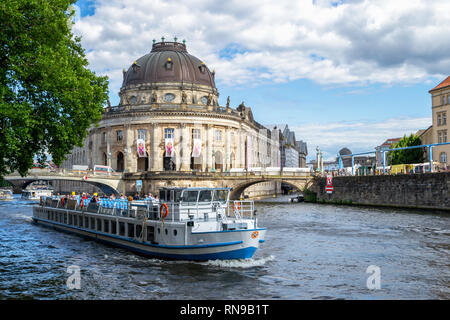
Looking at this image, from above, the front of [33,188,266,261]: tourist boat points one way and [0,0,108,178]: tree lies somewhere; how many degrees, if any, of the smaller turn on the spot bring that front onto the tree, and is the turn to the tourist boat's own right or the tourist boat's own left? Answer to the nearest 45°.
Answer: approximately 90° to the tourist boat's own right

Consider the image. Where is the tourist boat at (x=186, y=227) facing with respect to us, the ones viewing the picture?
facing the viewer and to the right of the viewer
